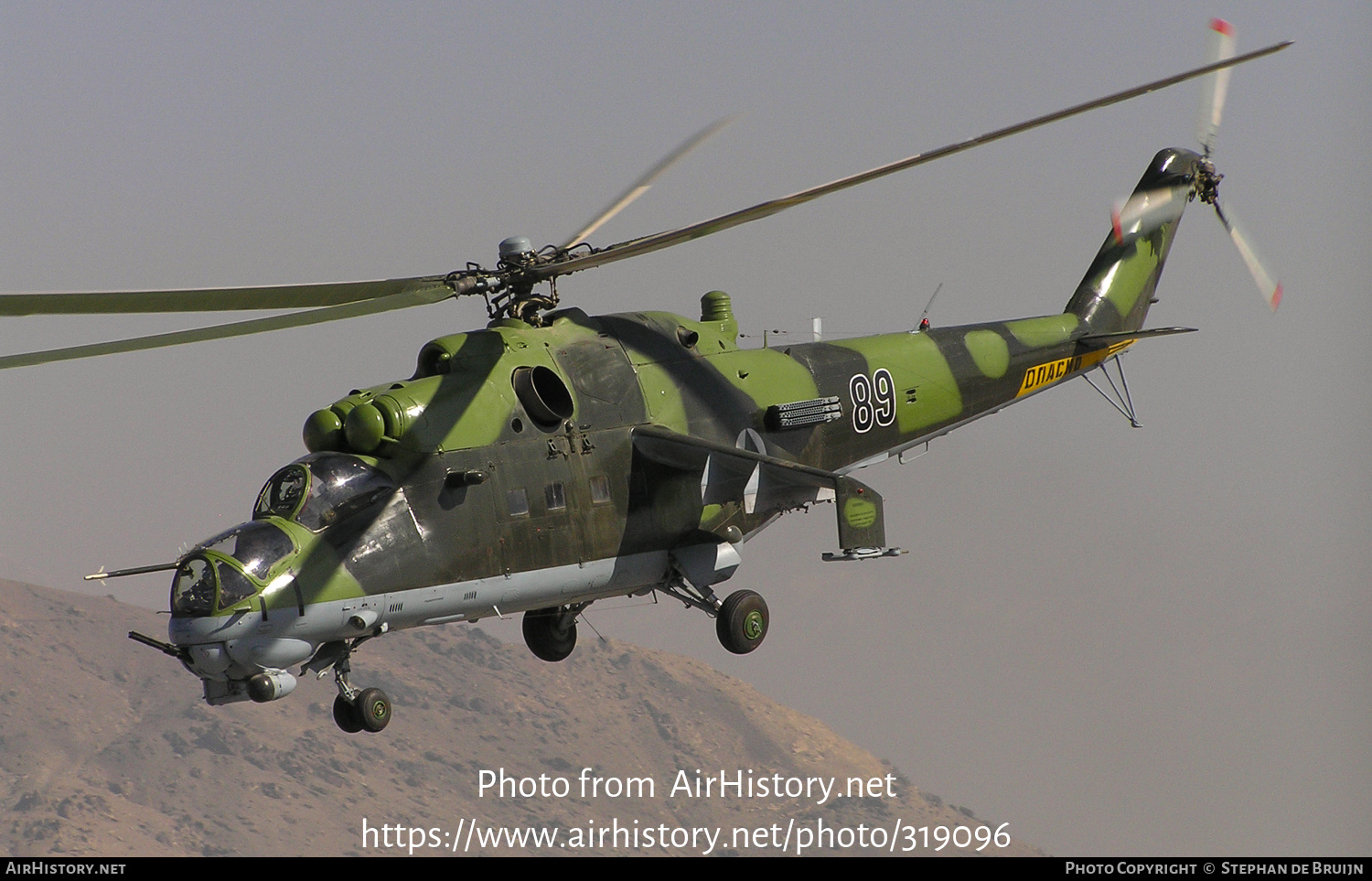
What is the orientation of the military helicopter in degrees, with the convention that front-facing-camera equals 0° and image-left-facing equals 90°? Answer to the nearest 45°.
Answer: approximately 45°
